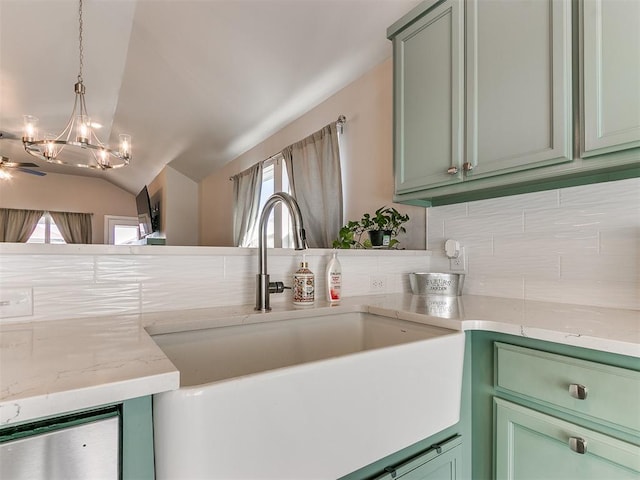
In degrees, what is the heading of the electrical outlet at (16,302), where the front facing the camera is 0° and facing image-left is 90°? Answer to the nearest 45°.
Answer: approximately 0°

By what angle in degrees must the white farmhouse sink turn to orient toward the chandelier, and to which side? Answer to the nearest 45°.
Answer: approximately 180°

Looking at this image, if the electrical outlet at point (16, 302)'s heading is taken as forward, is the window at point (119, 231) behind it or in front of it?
behind

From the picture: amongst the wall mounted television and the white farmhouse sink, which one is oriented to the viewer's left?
the wall mounted television

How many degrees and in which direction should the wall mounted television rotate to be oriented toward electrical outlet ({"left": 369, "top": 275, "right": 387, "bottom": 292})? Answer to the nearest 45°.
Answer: approximately 90° to its left

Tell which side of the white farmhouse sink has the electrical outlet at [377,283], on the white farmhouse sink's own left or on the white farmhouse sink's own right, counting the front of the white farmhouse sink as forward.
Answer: on the white farmhouse sink's own left

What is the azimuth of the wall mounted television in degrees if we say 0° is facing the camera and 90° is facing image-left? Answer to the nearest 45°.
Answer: approximately 90°
